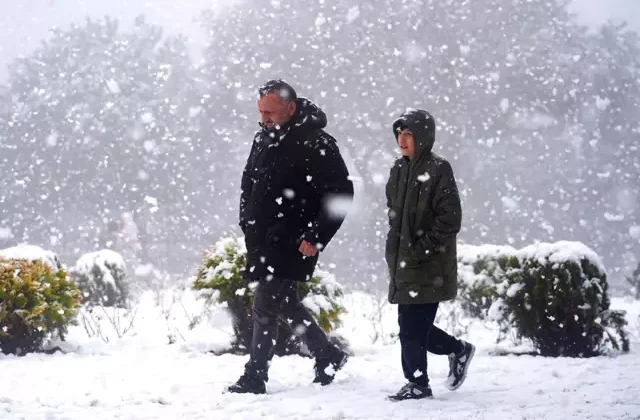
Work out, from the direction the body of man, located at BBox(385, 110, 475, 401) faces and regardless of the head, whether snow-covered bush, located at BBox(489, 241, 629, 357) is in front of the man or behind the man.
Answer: behind

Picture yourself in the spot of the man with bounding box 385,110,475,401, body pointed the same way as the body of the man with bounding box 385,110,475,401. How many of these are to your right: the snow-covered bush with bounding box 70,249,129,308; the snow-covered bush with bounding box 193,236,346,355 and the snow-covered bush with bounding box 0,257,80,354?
3

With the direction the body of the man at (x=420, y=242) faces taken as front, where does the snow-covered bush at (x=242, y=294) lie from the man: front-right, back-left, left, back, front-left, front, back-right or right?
right

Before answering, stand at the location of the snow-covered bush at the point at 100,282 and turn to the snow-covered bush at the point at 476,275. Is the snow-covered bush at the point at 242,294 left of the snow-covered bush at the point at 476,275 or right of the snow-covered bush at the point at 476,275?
right

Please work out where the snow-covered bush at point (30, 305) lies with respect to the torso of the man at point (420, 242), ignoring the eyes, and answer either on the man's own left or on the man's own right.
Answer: on the man's own right

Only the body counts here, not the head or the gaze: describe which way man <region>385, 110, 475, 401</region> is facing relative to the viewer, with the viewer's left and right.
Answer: facing the viewer and to the left of the viewer

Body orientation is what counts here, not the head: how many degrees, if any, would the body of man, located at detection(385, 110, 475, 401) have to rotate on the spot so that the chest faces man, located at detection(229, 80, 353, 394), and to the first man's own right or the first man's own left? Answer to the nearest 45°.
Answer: approximately 45° to the first man's own right

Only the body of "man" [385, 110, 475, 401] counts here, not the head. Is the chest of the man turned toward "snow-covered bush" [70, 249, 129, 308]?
no

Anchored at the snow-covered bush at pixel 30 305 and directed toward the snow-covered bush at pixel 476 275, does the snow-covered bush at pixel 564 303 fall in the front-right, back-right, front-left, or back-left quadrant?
front-right

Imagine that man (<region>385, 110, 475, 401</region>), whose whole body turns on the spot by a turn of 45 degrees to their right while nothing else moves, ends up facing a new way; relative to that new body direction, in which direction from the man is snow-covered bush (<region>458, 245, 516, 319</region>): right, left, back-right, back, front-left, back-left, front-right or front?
right
